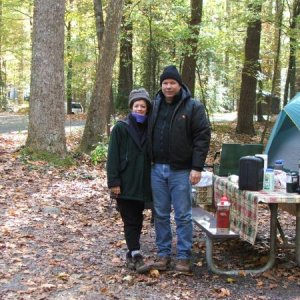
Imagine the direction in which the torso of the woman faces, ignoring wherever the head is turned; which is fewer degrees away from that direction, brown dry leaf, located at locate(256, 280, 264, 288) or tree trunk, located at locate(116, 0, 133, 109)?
the brown dry leaf

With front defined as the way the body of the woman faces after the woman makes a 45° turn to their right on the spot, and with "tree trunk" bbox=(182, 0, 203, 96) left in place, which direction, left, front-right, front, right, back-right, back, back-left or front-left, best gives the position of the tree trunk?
back

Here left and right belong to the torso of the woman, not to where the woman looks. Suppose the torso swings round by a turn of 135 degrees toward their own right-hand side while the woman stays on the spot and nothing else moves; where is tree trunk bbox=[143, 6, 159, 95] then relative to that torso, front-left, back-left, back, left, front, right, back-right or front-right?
right

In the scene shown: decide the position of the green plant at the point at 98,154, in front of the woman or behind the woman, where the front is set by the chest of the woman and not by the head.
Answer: behind

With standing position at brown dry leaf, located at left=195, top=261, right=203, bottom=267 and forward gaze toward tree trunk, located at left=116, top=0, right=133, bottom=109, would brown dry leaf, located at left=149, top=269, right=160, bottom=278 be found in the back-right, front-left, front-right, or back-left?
back-left

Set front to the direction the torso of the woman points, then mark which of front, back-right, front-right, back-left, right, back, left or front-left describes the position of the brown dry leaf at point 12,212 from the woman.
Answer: back

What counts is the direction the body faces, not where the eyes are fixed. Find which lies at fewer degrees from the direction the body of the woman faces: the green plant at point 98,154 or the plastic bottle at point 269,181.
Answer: the plastic bottle

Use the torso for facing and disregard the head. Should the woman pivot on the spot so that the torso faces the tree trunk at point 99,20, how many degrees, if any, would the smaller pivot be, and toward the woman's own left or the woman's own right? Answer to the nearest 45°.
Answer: approximately 135° to the woman's own left

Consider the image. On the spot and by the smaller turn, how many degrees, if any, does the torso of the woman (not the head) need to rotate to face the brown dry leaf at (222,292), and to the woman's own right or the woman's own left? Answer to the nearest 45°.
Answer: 0° — they already face it

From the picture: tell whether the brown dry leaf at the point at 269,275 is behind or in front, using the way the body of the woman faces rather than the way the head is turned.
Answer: in front

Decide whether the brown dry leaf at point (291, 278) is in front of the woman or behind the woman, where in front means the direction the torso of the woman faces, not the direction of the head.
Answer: in front

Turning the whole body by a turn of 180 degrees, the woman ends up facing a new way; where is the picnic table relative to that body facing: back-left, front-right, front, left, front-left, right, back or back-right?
back-right
